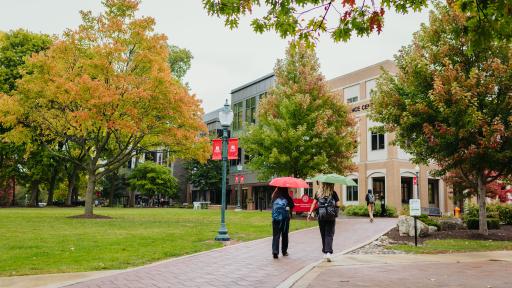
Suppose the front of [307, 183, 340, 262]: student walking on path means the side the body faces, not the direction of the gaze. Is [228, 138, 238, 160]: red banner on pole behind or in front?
in front

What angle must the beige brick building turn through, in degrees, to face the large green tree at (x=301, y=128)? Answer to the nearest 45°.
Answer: approximately 45° to its left

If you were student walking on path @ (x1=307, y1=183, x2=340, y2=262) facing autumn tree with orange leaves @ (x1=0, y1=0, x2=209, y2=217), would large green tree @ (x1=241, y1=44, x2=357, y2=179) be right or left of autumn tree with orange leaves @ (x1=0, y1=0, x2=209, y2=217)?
right

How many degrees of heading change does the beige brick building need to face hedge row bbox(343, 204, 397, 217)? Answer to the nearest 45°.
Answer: approximately 45° to its left

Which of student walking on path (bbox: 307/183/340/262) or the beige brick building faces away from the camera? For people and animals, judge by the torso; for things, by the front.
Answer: the student walking on path

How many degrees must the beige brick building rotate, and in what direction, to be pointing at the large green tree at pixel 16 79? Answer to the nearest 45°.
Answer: approximately 45° to its right

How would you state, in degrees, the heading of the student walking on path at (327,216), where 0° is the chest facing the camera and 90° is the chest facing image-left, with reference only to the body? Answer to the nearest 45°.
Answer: approximately 180°

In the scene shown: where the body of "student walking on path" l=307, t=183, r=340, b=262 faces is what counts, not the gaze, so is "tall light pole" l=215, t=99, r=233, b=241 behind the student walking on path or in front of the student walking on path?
in front

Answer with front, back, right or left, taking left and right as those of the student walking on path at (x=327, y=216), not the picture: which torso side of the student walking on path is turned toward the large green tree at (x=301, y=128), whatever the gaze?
front

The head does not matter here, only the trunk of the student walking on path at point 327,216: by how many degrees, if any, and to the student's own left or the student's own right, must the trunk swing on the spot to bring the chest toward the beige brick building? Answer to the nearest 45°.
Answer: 0° — they already face it

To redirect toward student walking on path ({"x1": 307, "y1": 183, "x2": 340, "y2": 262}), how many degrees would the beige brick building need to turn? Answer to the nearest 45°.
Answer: approximately 45° to its left

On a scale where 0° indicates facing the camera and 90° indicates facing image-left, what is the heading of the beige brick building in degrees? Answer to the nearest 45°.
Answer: approximately 45°

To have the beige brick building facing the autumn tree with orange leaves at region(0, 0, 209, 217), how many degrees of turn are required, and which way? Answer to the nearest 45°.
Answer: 0° — it already faces it
